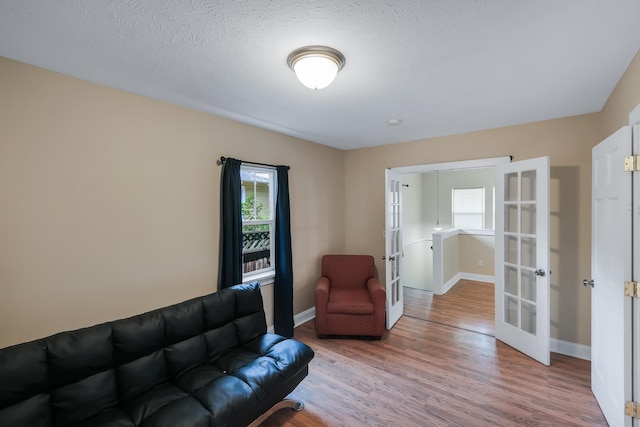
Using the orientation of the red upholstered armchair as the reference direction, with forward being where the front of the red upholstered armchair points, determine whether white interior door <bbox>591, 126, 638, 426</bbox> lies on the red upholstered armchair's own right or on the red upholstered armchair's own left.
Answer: on the red upholstered armchair's own left

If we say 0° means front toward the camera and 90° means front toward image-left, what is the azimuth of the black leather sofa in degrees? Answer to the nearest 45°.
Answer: approximately 315°

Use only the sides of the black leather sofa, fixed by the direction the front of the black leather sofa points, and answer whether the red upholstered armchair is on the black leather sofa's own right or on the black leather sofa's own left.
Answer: on the black leather sofa's own left

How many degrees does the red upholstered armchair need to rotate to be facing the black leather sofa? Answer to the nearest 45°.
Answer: approximately 45° to its right

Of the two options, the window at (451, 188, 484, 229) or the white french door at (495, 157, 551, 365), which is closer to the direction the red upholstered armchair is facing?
the white french door

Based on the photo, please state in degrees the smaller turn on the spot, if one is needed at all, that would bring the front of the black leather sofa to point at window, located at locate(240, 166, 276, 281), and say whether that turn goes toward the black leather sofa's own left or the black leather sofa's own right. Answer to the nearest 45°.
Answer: approximately 90° to the black leather sofa's own left

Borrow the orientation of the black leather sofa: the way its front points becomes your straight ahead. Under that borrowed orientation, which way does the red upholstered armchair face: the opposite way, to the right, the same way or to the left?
to the right

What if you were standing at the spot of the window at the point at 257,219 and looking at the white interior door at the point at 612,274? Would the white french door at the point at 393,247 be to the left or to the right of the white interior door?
left

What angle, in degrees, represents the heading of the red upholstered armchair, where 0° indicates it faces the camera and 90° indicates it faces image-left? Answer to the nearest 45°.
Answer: approximately 0°

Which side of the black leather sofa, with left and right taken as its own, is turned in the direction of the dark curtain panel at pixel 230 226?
left

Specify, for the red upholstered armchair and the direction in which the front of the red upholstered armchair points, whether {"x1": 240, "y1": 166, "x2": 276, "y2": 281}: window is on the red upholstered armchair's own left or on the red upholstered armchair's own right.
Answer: on the red upholstered armchair's own right

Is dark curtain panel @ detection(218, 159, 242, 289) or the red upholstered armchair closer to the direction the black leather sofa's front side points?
the red upholstered armchair
